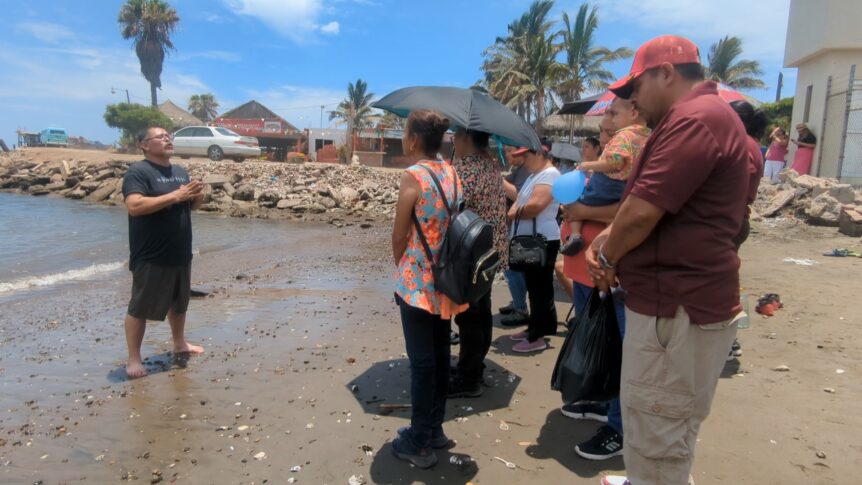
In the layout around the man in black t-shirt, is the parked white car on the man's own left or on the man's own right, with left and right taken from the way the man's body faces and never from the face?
on the man's own left

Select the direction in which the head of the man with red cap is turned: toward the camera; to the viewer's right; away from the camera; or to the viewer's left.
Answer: to the viewer's left

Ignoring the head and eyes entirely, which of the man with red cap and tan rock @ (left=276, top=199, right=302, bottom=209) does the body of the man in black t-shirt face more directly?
the man with red cap

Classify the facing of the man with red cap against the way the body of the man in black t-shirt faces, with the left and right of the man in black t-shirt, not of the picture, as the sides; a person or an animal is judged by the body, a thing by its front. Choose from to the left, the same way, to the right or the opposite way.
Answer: the opposite way

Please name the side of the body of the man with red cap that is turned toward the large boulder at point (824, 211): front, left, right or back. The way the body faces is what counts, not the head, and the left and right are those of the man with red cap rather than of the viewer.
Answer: right

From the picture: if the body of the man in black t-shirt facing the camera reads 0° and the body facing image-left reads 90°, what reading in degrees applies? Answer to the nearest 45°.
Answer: approximately 315°

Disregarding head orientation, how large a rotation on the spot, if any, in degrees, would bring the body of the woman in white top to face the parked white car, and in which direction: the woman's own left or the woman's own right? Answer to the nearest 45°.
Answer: approximately 45° to the woman's own right

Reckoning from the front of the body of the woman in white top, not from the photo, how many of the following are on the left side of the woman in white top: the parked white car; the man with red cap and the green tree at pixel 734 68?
1

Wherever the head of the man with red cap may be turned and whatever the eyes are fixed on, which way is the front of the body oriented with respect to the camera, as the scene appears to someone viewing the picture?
to the viewer's left

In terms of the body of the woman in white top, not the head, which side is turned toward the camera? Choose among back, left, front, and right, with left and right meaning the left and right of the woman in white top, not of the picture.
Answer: left

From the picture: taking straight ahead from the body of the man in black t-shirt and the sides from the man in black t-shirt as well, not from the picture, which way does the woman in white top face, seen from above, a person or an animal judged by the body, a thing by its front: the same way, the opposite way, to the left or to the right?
the opposite way

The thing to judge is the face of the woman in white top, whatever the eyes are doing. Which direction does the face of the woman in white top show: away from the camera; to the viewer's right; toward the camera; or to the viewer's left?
to the viewer's left

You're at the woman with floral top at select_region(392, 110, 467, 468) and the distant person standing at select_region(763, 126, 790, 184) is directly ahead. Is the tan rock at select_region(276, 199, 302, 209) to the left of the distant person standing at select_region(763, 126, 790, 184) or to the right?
left

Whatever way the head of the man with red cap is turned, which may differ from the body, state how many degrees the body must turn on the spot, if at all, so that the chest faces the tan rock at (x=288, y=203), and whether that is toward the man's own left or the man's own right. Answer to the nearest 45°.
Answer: approximately 45° to the man's own right

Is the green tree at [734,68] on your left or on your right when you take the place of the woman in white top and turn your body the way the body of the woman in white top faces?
on your right

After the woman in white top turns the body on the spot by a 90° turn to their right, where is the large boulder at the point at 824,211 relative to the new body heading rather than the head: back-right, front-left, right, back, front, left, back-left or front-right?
front-right
